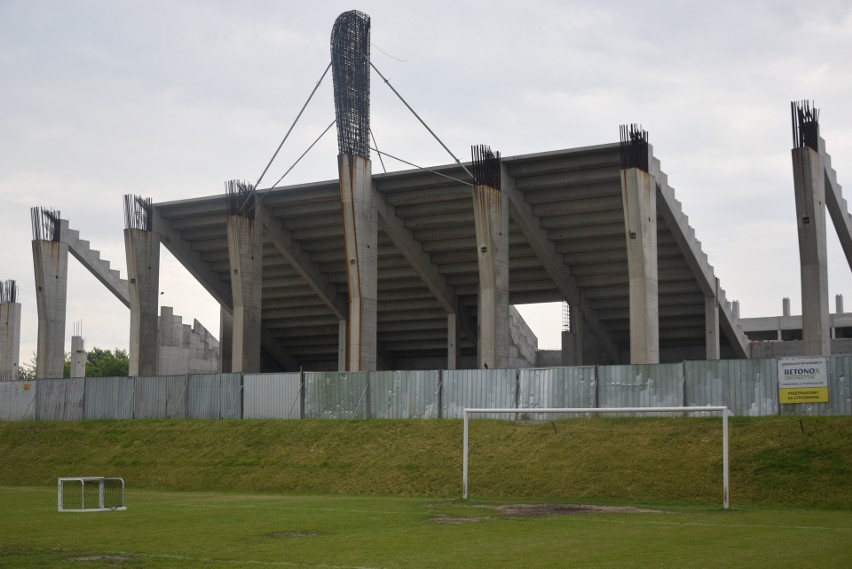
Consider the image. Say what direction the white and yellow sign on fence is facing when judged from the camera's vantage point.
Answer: facing the viewer

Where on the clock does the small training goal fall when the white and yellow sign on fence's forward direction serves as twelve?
The small training goal is roughly at 2 o'clock from the white and yellow sign on fence.
